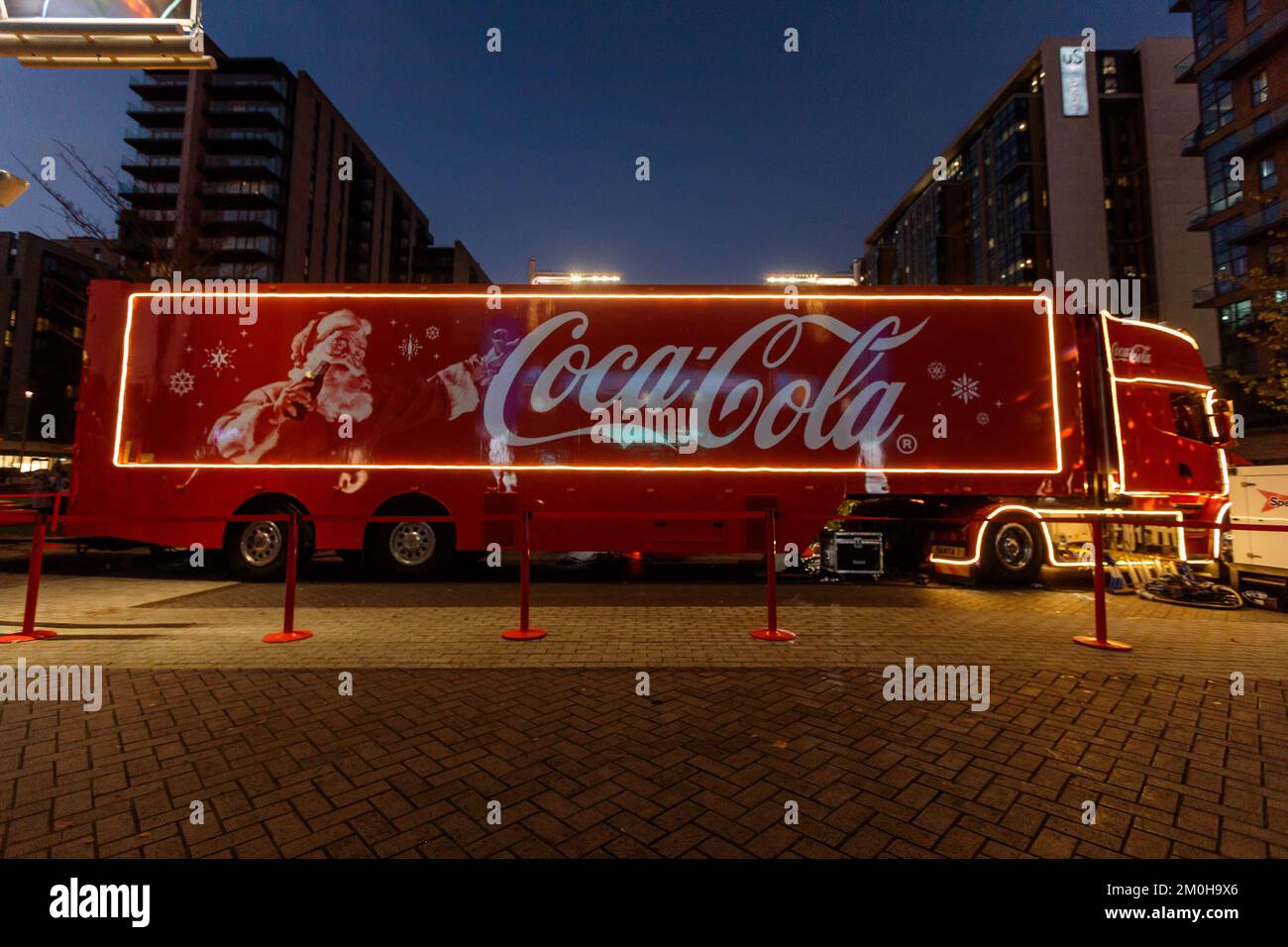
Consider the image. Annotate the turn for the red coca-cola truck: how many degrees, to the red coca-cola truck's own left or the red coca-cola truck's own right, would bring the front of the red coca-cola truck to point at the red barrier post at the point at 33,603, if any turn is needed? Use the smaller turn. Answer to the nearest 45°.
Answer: approximately 135° to the red coca-cola truck's own right

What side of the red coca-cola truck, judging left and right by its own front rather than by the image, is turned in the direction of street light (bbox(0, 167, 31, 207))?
back

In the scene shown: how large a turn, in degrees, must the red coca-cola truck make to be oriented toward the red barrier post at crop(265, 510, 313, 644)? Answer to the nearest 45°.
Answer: approximately 135° to its right

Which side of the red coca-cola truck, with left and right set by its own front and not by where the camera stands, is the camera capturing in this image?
right

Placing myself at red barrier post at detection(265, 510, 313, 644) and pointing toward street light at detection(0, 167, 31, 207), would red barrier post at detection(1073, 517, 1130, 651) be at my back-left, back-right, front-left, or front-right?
back-right

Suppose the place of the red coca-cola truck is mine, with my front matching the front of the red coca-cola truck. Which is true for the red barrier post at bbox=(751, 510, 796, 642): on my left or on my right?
on my right

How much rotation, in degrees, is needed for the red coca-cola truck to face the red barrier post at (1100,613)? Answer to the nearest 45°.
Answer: approximately 45° to its right

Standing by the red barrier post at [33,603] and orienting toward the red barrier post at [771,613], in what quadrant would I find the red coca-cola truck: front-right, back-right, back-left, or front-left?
front-left

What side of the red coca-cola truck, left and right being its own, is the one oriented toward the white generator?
front

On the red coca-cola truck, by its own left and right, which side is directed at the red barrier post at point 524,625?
right
